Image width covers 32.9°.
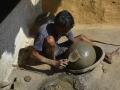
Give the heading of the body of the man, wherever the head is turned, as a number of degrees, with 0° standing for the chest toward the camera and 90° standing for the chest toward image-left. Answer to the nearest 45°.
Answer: approximately 315°

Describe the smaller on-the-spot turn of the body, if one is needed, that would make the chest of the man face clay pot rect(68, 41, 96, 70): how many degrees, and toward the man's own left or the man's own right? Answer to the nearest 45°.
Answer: approximately 45° to the man's own left
